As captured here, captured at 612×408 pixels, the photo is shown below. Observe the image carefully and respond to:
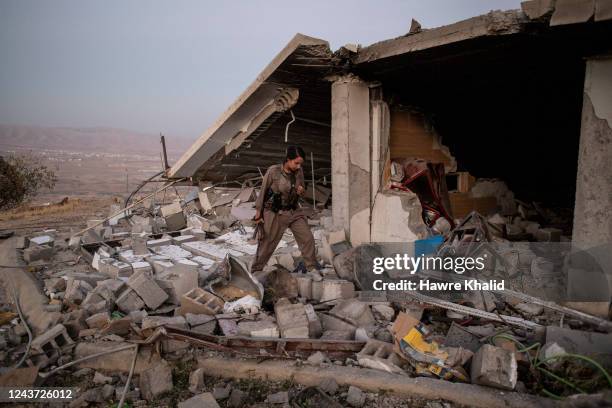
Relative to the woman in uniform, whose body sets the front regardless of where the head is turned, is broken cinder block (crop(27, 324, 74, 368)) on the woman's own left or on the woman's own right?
on the woman's own right

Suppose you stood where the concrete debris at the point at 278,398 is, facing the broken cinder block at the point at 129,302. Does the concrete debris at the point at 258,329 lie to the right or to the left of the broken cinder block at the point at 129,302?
right

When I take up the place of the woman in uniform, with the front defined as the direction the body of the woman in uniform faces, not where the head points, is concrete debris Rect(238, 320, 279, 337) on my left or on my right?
on my right

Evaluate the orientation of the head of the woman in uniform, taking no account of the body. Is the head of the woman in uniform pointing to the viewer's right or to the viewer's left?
to the viewer's right

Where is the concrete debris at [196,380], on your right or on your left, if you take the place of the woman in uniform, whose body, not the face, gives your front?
on your right

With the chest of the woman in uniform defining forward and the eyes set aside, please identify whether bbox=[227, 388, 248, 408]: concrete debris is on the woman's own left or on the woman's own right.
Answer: on the woman's own right

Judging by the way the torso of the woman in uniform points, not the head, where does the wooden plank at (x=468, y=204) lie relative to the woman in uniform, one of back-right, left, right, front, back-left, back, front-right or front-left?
left

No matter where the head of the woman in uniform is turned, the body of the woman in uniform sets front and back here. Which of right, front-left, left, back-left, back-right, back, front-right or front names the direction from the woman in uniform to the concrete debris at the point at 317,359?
front-right

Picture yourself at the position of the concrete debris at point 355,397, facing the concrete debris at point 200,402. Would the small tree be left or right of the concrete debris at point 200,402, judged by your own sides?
right

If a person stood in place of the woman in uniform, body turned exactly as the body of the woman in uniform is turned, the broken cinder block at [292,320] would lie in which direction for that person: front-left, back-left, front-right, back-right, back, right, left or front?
front-right

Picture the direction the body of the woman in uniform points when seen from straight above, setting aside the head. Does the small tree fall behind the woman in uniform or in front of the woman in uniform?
behind
